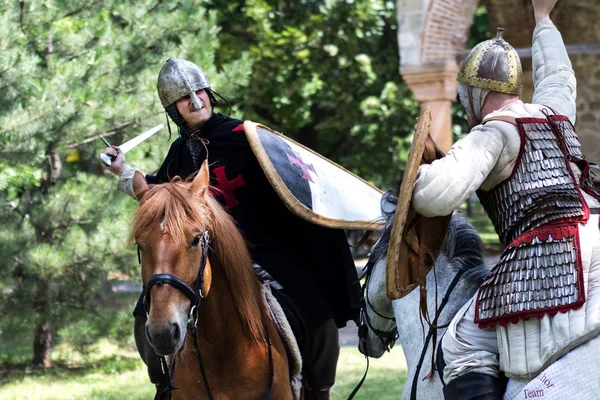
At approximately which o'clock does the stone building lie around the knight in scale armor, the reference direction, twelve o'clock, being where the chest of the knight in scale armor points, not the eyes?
The stone building is roughly at 1 o'clock from the knight in scale armor.

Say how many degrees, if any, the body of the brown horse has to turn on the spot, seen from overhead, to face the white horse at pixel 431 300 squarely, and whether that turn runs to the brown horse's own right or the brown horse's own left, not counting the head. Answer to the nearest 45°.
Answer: approximately 135° to the brown horse's own left

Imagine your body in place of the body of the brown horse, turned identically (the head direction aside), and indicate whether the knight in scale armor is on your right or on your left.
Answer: on your left

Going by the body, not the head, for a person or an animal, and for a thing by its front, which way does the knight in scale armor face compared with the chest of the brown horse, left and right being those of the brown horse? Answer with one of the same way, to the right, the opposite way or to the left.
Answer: to the right

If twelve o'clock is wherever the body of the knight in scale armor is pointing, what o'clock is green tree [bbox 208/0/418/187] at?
The green tree is roughly at 1 o'clock from the knight in scale armor.

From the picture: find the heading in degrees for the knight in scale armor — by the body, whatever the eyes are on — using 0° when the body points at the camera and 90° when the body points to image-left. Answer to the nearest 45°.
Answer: approximately 135°

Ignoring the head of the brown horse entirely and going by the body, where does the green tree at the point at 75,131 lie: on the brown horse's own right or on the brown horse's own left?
on the brown horse's own right

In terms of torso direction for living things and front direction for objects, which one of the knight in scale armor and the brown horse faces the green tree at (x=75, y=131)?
the knight in scale armor

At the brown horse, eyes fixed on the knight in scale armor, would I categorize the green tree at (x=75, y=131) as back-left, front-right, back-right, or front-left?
back-left

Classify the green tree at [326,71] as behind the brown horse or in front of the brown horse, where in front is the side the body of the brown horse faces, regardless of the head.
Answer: behind

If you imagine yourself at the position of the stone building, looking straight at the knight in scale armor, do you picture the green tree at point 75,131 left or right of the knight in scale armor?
right

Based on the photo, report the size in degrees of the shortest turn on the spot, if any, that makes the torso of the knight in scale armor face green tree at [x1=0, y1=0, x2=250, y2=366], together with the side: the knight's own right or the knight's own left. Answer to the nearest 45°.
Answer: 0° — they already face it

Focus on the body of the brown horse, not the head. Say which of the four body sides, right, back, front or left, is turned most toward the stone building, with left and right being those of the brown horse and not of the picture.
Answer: back
